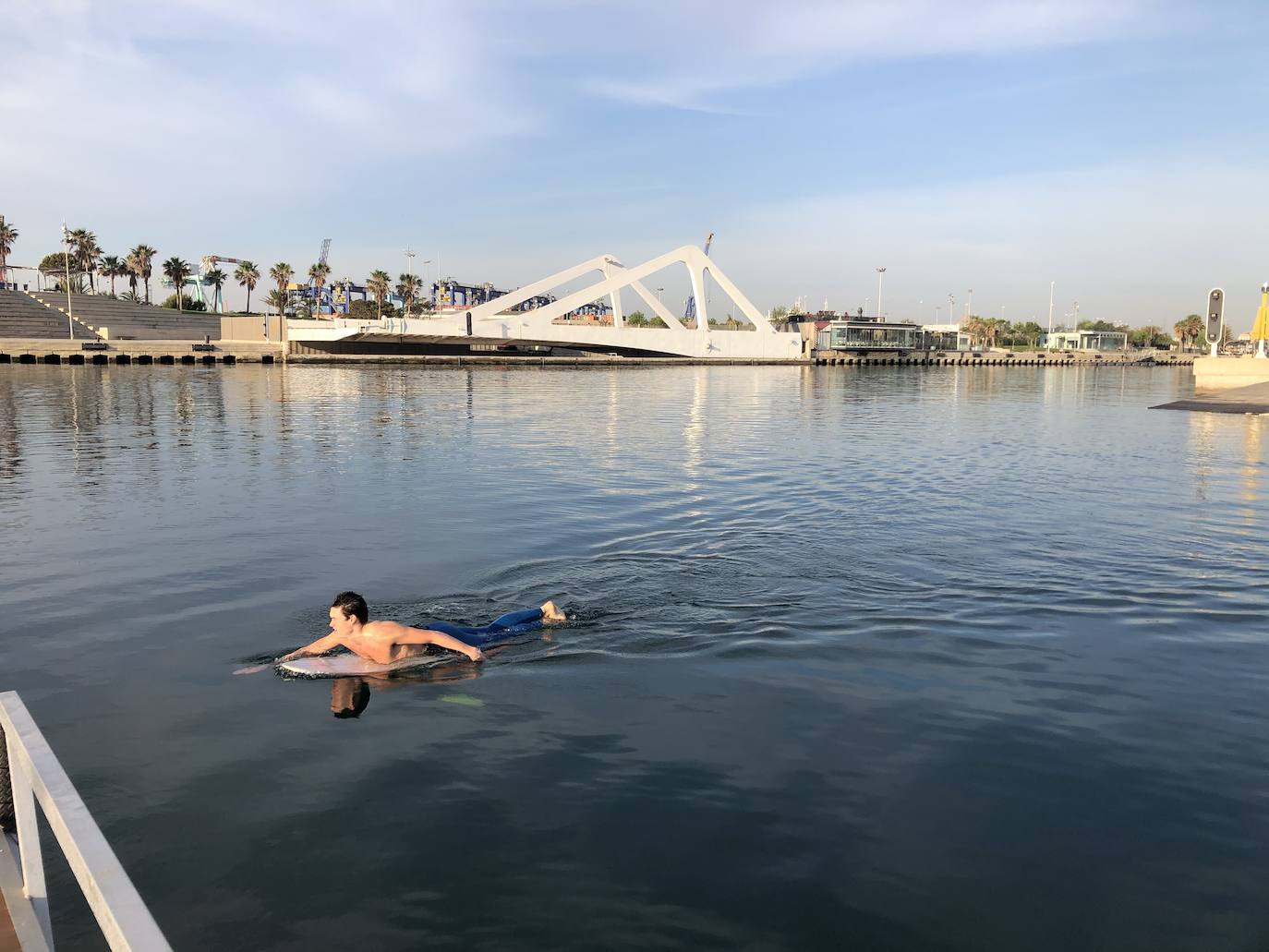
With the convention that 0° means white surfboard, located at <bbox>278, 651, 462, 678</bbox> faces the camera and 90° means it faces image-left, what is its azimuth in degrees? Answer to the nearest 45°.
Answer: approximately 90°
